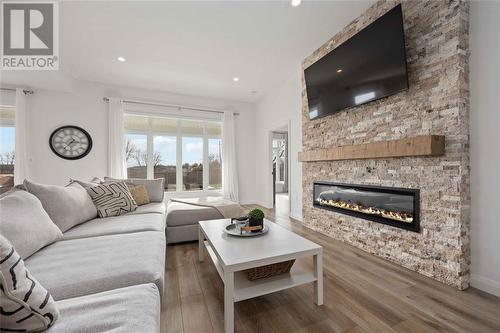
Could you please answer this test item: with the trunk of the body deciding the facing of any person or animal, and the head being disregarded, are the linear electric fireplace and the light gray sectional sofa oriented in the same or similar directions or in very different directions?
very different directions

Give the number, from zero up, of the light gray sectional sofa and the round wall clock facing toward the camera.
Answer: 1

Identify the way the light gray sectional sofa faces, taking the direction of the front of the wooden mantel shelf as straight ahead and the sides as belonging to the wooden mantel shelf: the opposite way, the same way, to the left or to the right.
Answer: the opposite way

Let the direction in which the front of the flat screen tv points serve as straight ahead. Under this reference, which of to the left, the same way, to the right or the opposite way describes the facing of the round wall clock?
to the left

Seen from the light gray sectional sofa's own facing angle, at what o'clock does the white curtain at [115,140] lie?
The white curtain is roughly at 9 o'clock from the light gray sectional sofa.

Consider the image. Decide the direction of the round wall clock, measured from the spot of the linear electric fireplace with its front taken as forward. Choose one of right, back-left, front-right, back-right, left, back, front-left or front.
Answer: front-right

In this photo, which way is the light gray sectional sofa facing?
to the viewer's right

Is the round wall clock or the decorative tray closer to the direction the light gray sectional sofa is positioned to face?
the decorative tray

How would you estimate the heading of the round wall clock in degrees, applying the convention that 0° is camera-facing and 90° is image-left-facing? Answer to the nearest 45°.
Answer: approximately 0°

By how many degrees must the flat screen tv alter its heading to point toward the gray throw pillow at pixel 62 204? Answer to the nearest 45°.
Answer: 0° — it already faces it
